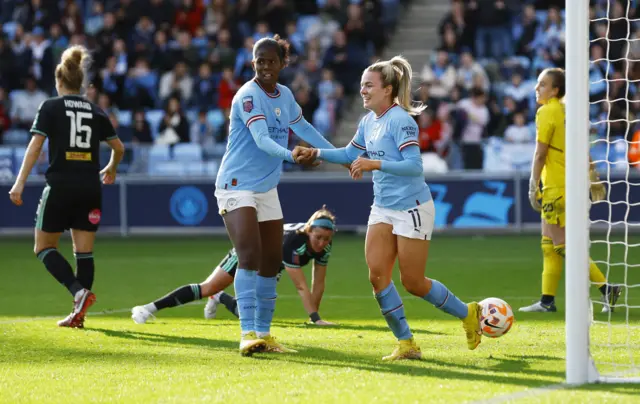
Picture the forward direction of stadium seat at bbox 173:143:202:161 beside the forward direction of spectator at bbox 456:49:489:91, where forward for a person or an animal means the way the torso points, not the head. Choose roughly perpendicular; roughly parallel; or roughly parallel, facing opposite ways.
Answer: roughly parallel

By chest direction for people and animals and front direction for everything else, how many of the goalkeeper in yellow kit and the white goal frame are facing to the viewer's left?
2

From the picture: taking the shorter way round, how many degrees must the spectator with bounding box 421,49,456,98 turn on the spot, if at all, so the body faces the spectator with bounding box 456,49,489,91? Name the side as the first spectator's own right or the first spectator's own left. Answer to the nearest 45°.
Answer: approximately 45° to the first spectator's own left

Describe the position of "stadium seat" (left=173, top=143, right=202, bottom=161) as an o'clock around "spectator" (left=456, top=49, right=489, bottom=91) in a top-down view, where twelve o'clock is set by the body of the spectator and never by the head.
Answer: The stadium seat is roughly at 2 o'clock from the spectator.

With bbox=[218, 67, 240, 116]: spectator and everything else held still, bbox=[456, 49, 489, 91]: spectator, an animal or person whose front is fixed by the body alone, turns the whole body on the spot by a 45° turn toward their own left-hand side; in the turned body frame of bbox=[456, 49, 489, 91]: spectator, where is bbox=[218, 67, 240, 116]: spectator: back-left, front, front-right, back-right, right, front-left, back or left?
back-right

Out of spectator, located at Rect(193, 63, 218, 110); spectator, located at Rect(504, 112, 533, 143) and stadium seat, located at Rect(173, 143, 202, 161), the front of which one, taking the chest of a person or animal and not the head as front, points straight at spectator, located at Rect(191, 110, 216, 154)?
spectator, located at Rect(193, 63, 218, 110)

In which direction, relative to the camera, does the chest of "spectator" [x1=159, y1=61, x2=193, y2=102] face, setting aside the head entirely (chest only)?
toward the camera

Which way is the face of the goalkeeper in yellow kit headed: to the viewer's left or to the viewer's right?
to the viewer's left

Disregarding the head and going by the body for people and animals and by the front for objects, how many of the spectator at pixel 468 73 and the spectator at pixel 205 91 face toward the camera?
2

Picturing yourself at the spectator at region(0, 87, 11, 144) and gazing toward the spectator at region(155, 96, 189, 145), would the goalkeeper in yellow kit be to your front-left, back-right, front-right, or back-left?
front-right

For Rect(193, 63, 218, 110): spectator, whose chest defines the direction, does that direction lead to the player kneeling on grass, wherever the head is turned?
yes

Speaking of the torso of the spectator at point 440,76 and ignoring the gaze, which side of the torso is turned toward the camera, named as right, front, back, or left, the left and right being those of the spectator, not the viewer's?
front

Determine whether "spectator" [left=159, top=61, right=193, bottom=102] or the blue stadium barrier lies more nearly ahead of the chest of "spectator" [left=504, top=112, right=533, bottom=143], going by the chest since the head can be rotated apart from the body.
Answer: the blue stadium barrier

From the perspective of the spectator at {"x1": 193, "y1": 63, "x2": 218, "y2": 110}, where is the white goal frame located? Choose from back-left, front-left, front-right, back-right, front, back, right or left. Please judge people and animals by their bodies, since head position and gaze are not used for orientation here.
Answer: front
